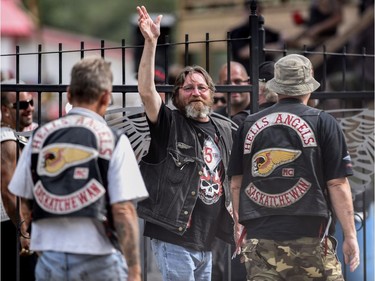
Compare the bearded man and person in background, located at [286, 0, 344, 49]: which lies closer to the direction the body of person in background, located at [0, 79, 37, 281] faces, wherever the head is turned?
the bearded man

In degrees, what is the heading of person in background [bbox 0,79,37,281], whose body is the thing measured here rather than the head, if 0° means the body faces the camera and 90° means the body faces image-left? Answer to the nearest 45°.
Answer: approximately 315°

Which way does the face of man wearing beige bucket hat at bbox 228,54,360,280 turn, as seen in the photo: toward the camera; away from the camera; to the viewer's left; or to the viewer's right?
away from the camera

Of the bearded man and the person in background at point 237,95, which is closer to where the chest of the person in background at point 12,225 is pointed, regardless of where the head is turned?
the bearded man
